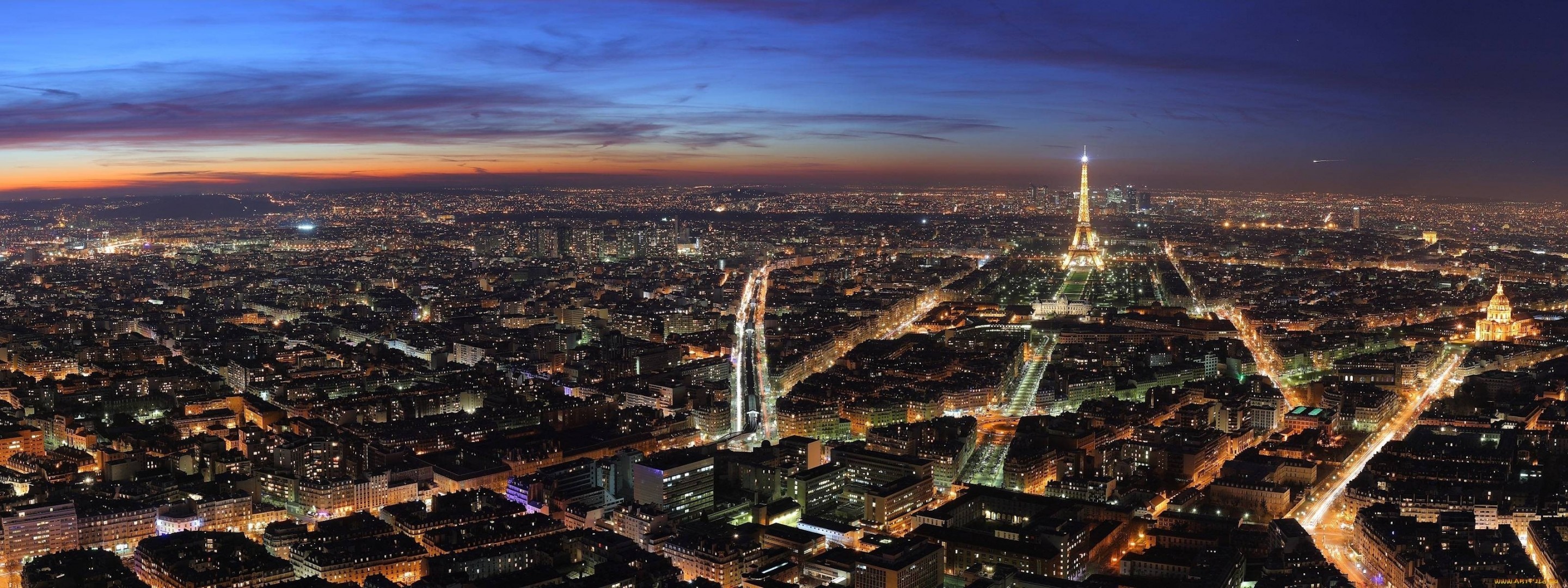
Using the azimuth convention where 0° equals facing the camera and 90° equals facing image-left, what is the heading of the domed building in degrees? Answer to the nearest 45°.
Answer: approximately 45°

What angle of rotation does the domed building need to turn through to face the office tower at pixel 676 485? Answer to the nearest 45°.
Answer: approximately 45° to its left
